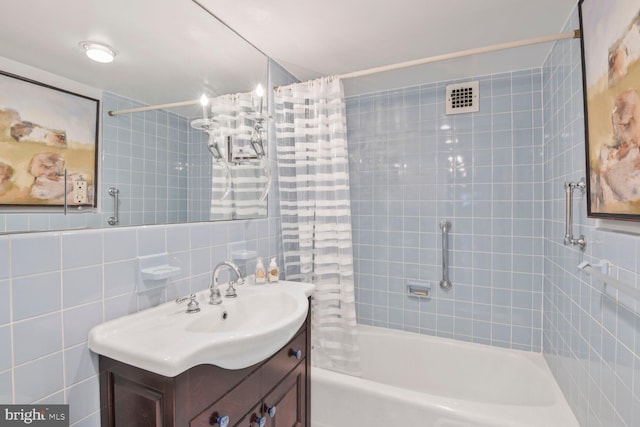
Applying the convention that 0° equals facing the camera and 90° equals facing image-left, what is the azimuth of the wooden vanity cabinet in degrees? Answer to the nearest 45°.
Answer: approximately 315°

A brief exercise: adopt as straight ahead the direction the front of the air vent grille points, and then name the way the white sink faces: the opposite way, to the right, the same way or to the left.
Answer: to the left

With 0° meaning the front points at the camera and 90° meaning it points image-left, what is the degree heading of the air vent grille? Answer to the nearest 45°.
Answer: approximately 0°

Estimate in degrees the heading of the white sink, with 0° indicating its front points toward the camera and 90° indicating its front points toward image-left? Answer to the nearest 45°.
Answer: approximately 315°

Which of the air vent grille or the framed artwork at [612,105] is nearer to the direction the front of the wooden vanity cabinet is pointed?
the framed artwork

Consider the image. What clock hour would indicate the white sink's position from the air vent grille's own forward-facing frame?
The white sink is roughly at 1 o'clock from the air vent grille.

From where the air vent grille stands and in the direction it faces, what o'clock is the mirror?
The mirror is roughly at 1 o'clock from the air vent grille.
